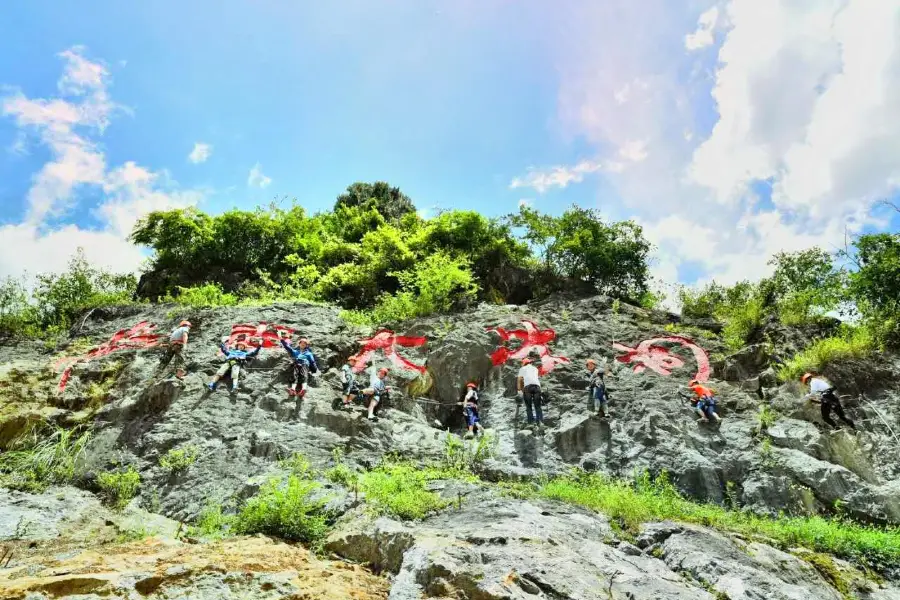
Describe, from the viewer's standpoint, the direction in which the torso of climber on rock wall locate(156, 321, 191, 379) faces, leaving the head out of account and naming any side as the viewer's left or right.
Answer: facing away from the viewer and to the right of the viewer

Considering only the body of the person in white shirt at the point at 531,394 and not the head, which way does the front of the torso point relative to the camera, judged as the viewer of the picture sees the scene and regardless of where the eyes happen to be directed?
away from the camera

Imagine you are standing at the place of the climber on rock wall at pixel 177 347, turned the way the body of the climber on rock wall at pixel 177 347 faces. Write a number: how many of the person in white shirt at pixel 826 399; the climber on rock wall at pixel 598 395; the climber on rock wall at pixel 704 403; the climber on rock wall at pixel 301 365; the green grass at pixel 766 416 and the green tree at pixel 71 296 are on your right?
5

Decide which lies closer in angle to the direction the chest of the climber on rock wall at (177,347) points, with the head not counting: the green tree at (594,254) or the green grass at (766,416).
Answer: the green tree

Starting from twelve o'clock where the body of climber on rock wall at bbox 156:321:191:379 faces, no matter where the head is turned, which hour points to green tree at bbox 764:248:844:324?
The green tree is roughly at 2 o'clock from the climber on rock wall.

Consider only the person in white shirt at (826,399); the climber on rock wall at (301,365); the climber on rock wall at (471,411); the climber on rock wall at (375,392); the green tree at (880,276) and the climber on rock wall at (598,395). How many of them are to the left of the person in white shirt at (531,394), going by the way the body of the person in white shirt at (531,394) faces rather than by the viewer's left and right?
3

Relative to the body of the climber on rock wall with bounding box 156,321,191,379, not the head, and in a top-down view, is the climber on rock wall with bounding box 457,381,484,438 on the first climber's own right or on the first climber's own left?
on the first climber's own right

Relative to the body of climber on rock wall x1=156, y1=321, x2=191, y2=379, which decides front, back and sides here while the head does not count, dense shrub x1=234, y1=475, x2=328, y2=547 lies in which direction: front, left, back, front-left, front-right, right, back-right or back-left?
back-right

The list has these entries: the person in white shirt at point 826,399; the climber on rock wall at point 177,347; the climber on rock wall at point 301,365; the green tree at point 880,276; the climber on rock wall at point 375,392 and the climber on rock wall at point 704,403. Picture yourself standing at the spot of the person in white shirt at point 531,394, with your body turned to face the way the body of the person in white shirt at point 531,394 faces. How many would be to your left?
3

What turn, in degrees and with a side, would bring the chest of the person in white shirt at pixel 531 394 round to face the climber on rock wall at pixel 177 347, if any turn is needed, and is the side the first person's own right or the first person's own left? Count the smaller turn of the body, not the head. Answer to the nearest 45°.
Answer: approximately 90° to the first person's own left

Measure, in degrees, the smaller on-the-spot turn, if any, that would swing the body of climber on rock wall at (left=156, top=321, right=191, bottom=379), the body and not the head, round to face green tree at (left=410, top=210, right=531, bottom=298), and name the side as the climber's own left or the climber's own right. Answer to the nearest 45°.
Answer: approximately 45° to the climber's own right

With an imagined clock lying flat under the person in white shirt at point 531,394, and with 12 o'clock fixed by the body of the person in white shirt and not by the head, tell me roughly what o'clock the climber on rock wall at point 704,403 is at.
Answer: The climber on rock wall is roughly at 3 o'clock from the person in white shirt.
